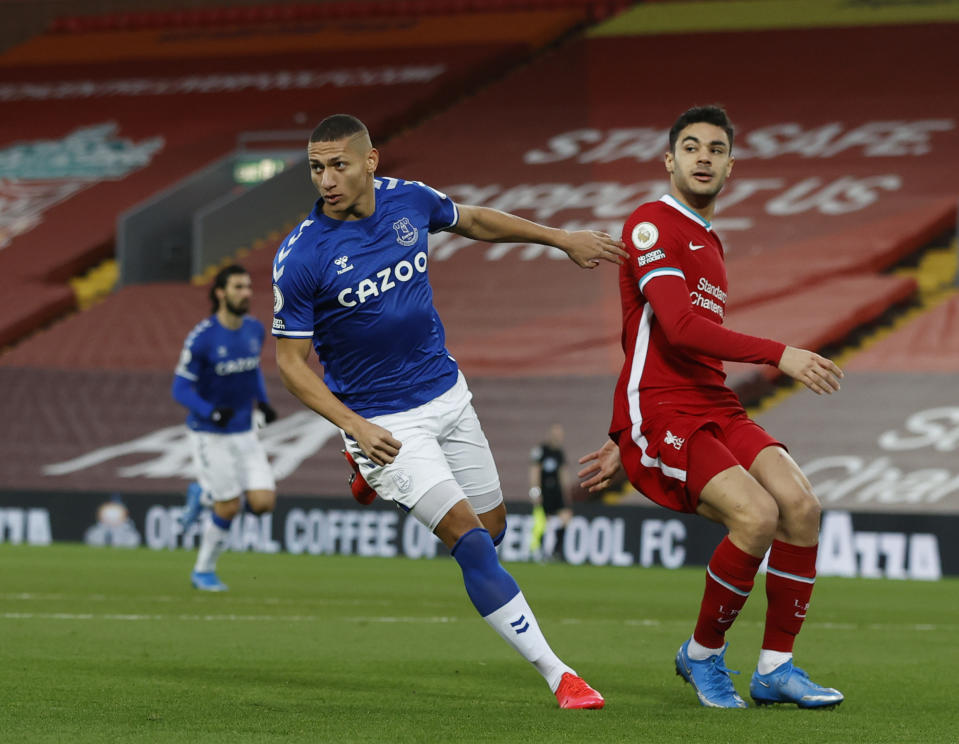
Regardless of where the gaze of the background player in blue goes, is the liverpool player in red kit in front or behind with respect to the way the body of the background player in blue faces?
in front

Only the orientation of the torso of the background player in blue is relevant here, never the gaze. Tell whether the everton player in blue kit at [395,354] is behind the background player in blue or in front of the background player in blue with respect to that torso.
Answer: in front

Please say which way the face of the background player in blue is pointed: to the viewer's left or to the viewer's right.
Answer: to the viewer's right

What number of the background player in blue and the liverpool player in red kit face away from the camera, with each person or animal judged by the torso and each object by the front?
0

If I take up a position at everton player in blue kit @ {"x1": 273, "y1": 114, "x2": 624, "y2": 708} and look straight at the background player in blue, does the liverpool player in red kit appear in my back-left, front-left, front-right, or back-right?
back-right
